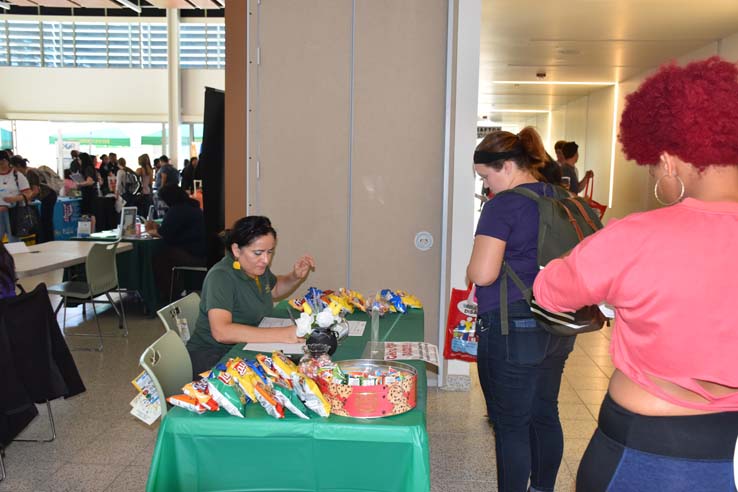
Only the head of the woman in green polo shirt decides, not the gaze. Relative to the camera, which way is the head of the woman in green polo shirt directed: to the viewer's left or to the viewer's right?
to the viewer's right

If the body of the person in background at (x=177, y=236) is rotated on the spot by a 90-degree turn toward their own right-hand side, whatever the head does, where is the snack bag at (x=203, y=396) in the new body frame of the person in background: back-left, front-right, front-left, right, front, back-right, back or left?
back

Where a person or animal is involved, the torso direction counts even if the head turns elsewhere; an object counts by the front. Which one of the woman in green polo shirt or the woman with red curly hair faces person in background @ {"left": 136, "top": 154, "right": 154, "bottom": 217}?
the woman with red curly hair

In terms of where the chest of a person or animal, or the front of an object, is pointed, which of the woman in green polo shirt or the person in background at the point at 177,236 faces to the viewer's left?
the person in background

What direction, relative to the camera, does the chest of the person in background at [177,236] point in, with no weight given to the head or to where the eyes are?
to the viewer's left

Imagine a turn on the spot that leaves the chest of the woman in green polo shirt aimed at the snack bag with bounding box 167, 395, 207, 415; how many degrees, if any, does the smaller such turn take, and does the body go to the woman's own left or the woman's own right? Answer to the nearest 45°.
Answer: approximately 45° to the woman's own right

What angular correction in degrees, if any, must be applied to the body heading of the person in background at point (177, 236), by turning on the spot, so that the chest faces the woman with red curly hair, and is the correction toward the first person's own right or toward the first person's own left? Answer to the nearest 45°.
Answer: approximately 90° to the first person's own left

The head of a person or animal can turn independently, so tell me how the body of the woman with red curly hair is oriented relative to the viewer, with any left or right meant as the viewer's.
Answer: facing away from the viewer and to the left of the viewer

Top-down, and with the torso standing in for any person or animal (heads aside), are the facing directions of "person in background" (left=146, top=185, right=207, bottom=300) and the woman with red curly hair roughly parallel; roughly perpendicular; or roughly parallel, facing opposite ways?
roughly perpendicular
